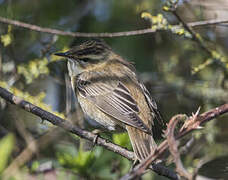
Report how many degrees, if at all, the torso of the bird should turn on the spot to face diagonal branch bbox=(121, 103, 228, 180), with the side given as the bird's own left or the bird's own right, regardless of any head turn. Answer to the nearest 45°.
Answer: approximately 135° to the bird's own left

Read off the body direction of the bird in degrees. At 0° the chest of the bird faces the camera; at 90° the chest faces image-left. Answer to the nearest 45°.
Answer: approximately 135°
